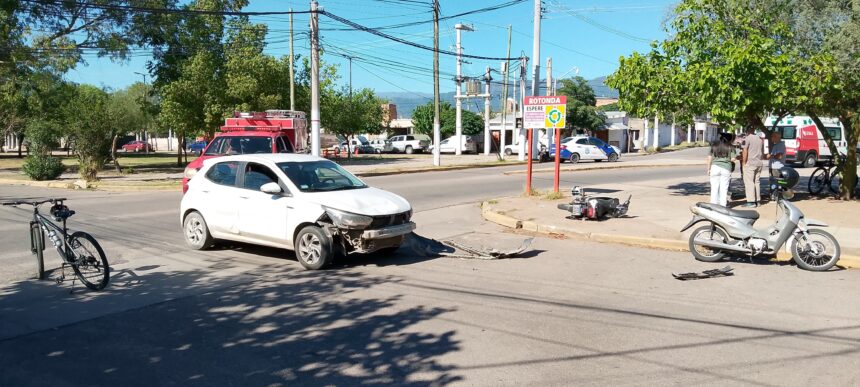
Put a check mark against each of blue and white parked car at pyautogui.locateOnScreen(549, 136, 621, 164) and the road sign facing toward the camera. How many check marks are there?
1

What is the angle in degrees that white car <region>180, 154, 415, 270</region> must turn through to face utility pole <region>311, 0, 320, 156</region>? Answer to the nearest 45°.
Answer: approximately 135° to its left

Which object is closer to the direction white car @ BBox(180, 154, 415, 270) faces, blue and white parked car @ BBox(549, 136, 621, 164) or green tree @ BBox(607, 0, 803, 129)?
the green tree

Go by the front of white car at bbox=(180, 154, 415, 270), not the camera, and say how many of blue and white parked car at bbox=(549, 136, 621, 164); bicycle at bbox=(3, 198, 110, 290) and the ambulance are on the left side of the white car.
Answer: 2

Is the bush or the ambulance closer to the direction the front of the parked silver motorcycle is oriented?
the ambulance

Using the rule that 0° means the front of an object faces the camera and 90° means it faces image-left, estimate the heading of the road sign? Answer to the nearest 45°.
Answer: approximately 0°

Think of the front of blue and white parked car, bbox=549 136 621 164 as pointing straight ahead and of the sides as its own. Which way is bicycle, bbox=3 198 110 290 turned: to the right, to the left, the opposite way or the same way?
the opposite way
